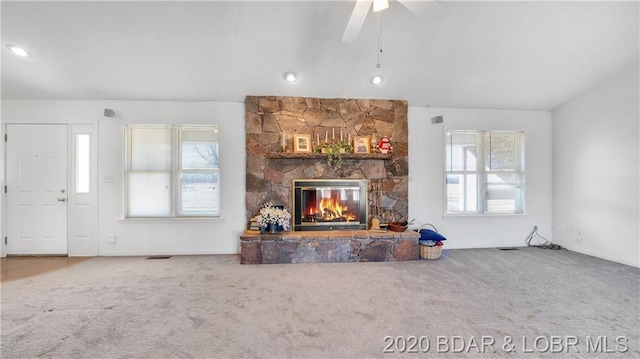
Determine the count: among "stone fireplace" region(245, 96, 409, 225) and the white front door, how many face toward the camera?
2

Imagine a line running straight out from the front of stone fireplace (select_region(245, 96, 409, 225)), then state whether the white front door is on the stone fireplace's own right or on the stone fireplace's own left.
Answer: on the stone fireplace's own right

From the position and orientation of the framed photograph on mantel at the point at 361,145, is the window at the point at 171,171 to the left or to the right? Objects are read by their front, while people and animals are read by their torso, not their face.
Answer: on its right

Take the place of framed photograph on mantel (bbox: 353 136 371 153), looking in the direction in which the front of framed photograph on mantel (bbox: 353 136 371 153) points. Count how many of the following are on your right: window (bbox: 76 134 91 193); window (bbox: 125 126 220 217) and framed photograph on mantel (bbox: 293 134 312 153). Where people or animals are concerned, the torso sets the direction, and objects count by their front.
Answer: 3

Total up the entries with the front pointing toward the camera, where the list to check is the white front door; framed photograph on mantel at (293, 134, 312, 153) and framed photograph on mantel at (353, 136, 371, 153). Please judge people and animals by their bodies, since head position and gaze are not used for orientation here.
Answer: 3

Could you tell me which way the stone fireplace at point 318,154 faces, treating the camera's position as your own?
facing the viewer

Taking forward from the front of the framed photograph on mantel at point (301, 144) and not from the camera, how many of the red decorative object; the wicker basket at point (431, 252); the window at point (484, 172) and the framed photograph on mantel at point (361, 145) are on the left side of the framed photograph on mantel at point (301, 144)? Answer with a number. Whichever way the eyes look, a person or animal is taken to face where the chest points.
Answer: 4

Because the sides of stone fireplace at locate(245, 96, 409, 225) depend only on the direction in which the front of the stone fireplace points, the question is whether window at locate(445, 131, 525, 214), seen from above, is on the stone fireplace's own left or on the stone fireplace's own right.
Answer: on the stone fireplace's own left

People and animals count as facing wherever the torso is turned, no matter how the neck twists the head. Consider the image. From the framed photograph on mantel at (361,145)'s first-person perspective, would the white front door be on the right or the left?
on its right

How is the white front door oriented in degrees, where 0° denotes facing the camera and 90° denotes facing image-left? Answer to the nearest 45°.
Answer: approximately 0°

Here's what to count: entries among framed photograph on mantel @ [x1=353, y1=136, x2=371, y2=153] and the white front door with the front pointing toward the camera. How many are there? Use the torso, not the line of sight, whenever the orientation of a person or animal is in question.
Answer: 2

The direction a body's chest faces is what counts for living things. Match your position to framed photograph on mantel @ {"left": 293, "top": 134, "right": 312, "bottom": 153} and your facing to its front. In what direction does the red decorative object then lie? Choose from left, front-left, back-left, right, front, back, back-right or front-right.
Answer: left

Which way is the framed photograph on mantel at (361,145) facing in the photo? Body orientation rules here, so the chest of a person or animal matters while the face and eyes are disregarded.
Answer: toward the camera
